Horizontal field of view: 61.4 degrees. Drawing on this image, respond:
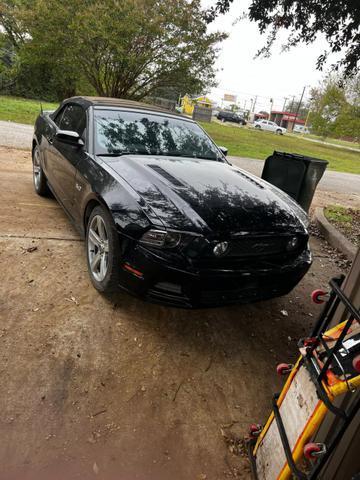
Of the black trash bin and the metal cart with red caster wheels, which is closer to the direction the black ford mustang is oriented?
the metal cart with red caster wheels

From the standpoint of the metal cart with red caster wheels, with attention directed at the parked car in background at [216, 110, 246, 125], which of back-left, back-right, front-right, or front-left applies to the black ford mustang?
front-left

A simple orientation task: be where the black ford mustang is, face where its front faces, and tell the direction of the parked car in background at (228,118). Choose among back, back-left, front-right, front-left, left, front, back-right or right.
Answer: back-left

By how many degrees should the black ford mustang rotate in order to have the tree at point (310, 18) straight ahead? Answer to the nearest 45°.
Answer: approximately 90° to its left

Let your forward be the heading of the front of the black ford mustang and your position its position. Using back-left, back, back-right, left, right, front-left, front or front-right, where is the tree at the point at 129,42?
back-left

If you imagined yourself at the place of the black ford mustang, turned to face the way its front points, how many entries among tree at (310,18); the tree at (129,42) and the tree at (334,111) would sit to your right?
0

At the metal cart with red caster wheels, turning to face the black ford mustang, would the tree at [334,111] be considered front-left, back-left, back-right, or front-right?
front-right

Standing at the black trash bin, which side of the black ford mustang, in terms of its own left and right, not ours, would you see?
left

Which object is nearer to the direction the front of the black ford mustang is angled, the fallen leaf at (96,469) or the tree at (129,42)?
the fallen leaf

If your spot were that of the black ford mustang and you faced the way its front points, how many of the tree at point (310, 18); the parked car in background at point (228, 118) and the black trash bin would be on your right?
0

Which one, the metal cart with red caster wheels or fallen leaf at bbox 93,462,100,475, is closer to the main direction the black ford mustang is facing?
the metal cart with red caster wheels

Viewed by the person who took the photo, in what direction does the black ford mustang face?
facing the viewer and to the right of the viewer

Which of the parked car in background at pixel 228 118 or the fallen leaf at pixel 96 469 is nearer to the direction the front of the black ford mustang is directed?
the fallen leaf

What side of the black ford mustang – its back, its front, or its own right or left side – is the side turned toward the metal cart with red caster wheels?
front
